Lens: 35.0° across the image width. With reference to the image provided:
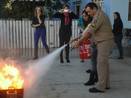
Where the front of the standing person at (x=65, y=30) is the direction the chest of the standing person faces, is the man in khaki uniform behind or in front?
in front

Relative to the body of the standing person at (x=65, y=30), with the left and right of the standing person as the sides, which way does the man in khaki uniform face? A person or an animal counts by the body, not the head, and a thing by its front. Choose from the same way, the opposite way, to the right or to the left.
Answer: to the right

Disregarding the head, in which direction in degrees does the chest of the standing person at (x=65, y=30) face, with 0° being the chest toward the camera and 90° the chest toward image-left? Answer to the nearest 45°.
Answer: approximately 0°

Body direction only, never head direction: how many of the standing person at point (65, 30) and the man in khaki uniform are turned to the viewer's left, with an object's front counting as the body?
1

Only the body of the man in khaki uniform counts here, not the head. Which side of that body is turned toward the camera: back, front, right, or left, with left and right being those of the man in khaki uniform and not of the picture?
left

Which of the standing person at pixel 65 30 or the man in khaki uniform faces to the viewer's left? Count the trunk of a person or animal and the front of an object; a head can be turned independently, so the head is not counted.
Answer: the man in khaki uniform

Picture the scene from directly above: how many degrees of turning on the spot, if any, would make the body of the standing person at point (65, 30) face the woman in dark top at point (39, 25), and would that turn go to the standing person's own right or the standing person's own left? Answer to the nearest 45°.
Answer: approximately 135° to the standing person's own right

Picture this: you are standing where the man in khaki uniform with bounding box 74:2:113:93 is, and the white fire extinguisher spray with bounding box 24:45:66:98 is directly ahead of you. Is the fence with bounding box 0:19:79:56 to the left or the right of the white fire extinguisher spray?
right

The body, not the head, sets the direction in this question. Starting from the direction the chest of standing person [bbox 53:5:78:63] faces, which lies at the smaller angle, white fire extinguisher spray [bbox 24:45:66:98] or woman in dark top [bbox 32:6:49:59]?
the white fire extinguisher spray

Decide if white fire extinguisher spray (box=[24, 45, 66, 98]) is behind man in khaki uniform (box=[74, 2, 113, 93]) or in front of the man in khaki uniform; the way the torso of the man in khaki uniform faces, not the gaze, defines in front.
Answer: in front

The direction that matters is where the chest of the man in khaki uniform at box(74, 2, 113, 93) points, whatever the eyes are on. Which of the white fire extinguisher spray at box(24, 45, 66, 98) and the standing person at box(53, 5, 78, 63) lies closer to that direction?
the white fire extinguisher spray

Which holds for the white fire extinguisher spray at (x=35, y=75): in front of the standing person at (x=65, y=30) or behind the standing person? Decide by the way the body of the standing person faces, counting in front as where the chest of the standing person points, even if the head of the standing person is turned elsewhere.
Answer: in front

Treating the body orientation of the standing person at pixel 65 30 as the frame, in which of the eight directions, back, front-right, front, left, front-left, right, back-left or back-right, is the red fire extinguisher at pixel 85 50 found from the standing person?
front-left
